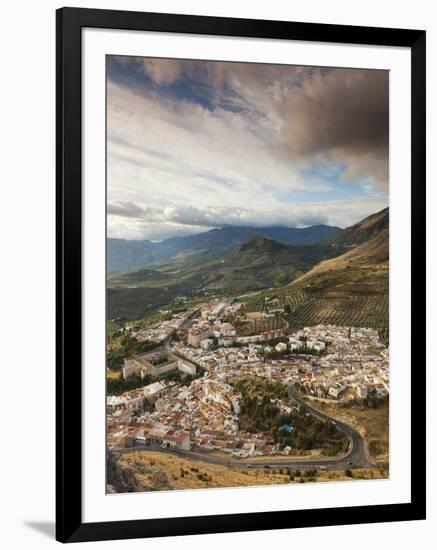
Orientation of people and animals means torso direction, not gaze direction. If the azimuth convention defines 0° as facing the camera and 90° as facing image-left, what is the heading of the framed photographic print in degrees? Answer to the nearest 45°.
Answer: approximately 315°
